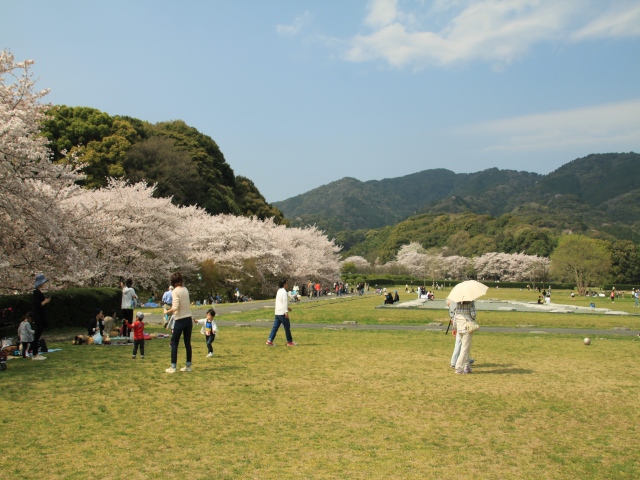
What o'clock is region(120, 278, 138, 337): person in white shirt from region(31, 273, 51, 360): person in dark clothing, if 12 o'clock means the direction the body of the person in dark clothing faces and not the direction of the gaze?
The person in white shirt is roughly at 10 o'clock from the person in dark clothing.

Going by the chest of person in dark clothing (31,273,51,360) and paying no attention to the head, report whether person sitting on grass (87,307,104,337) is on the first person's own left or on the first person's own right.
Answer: on the first person's own left

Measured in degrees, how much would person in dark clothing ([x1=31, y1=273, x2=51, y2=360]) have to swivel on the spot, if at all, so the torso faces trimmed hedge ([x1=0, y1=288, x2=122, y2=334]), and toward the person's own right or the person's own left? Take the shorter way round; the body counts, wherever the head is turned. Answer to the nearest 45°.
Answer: approximately 90° to the person's own left

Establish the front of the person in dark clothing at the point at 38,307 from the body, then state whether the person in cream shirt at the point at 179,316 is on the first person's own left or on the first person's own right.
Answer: on the first person's own right

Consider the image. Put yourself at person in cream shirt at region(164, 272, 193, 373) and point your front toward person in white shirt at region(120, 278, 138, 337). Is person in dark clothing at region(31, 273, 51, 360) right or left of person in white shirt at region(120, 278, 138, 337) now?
left

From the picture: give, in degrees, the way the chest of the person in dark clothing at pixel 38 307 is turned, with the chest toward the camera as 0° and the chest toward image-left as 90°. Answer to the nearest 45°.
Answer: approximately 270°
